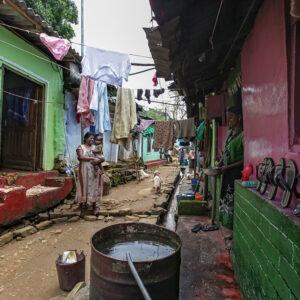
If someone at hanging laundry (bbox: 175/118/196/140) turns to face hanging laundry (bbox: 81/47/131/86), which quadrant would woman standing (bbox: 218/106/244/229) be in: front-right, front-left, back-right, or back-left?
front-left

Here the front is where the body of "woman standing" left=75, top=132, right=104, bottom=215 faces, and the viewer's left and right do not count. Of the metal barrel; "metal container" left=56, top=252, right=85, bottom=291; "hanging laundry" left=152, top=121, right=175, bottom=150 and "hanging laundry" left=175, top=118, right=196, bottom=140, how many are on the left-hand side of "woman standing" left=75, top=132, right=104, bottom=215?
2

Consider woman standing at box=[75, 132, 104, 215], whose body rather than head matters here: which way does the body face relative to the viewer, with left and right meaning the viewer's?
facing the viewer and to the right of the viewer

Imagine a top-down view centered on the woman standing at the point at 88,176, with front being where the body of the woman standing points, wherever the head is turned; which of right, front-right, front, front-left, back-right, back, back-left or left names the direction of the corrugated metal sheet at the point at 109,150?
back-left

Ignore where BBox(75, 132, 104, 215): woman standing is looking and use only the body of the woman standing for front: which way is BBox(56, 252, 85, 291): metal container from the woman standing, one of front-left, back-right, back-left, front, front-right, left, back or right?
front-right

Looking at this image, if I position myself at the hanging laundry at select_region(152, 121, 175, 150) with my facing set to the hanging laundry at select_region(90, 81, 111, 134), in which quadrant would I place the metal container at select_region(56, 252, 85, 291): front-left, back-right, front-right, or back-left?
front-left

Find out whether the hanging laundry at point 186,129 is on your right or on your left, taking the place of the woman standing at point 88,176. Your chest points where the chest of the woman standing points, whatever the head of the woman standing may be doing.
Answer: on your left

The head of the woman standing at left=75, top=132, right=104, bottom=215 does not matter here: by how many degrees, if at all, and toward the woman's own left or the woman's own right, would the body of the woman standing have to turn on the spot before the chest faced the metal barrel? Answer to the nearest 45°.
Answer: approximately 45° to the woman's own right

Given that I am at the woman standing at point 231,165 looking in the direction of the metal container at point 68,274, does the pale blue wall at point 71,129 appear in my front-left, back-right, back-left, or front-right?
front-right

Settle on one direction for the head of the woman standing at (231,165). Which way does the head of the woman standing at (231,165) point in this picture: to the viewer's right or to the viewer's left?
to the viewer's left
